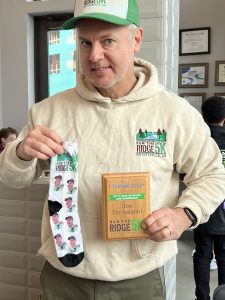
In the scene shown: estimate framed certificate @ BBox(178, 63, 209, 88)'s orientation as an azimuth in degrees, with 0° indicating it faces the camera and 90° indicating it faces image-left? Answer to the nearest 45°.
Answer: approximately 0°

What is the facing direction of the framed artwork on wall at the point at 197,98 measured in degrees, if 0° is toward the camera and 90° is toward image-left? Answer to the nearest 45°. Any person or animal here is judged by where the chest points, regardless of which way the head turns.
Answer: approximately 0°

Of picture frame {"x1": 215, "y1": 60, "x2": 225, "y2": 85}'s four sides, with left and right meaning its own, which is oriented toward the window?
right

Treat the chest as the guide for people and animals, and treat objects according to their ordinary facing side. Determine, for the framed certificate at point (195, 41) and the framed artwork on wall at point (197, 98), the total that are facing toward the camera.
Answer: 2
